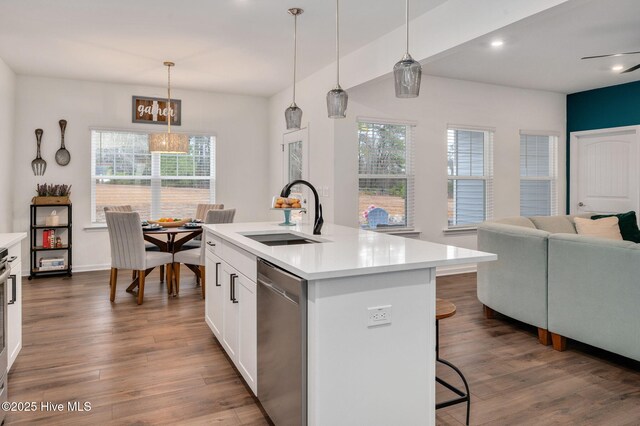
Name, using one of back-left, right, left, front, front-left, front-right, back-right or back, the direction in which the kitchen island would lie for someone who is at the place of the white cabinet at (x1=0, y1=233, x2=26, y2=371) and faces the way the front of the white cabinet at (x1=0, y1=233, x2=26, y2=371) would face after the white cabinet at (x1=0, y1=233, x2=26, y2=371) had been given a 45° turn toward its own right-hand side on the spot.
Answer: front

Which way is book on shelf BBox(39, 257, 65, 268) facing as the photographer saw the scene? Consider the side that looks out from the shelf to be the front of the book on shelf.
facing the viewer

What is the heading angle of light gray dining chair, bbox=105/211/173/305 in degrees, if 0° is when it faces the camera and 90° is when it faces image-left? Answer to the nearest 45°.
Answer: approximately 225°

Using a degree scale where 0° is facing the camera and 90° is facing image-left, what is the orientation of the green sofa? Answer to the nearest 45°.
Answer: approximately 225°

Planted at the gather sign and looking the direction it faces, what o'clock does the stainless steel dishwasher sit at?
The stainless steel dishwasher is roughly at 12 o'clock from the gather sign.

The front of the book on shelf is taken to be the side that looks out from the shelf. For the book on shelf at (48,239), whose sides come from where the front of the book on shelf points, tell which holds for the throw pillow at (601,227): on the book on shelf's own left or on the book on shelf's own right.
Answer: on the book on shelf's own left

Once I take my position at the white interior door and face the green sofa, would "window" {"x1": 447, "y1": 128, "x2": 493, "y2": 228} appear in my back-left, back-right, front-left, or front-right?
front-right

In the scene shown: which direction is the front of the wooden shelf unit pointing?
toward the camera

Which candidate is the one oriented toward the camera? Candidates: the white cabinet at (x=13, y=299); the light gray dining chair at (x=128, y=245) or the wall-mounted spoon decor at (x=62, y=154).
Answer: the wall-mounted spoon decor

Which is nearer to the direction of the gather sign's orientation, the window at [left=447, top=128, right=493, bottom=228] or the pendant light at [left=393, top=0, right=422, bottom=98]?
the pendant light

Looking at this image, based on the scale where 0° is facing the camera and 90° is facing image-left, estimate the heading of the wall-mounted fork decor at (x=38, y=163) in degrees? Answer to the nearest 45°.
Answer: approximately 0°

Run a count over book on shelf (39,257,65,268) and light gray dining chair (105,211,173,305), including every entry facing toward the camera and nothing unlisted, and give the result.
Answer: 1

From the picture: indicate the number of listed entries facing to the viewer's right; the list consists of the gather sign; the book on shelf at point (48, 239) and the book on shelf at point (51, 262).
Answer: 0

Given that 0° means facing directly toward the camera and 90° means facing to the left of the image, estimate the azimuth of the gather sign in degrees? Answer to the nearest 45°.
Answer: approximately 0°

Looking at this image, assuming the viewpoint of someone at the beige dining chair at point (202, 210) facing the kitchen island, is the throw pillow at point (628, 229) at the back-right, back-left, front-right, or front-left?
front-left

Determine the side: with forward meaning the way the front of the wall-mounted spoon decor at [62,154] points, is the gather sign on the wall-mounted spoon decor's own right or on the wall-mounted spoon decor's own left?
on the wall-mounted spoon decor's own left

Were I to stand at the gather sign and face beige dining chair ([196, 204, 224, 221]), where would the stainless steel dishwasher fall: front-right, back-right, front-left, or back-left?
front-right

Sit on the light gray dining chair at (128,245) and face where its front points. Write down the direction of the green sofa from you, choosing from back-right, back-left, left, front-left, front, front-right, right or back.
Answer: right

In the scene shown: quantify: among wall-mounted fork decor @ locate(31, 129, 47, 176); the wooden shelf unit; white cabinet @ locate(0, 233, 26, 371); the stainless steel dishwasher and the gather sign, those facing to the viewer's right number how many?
1
